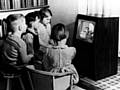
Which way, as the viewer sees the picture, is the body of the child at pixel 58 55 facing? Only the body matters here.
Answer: away from the camera

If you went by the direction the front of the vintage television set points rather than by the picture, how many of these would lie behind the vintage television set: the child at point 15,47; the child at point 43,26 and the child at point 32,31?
0

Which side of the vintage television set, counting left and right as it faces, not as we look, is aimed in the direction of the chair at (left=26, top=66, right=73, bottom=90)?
front

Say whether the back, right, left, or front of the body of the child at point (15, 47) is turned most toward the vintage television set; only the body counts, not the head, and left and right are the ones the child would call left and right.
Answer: front

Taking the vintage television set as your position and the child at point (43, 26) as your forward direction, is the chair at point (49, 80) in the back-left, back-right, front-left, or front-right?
front-left

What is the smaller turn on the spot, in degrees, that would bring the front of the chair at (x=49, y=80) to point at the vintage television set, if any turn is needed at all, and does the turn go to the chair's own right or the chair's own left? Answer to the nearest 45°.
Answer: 0° — it already faces it

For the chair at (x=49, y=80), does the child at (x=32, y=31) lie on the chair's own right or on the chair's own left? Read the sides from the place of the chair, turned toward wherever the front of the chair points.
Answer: on the chair's own left

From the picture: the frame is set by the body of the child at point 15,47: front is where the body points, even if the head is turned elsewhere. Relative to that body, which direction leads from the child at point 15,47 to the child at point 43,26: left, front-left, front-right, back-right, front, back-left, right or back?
front

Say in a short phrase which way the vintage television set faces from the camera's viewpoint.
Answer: facing the viewer and to the left of the viewer

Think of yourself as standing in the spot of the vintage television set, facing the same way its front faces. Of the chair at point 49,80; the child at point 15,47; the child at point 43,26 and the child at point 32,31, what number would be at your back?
0

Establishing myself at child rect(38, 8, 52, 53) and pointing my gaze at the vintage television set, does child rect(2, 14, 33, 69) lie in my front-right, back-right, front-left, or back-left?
back-right

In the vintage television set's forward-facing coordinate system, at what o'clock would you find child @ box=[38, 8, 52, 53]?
The child is roughly at 1 o'clock from the vintage television set.

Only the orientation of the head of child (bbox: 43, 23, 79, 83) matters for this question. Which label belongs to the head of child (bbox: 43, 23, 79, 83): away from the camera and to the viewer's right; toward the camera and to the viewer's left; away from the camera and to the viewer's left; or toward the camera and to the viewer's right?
away from the camera and to the viewer's right

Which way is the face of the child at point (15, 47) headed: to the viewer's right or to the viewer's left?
to the viewer's right

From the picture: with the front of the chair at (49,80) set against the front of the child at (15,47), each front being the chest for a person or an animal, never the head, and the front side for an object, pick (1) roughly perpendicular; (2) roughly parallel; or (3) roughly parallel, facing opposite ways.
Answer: roughly parallel

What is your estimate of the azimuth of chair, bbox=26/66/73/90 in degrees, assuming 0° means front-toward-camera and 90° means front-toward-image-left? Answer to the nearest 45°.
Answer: approximately 225°

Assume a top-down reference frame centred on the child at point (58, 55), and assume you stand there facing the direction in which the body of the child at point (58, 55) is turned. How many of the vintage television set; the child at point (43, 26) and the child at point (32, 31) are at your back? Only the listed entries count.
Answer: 0

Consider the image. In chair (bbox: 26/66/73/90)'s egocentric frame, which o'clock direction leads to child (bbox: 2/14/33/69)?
The child is roughly at 9 o'clock from the chair.
